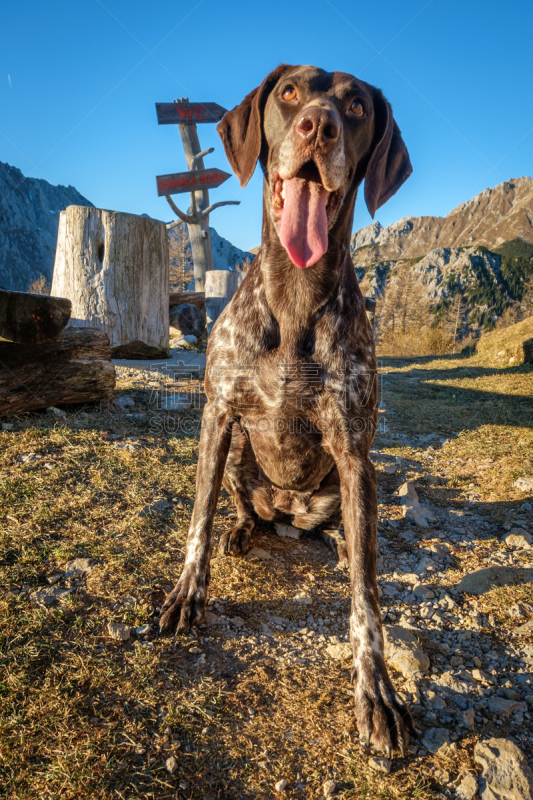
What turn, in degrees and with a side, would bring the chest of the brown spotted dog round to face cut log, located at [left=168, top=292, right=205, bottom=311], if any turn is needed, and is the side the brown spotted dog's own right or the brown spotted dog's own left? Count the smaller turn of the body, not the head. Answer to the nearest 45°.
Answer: approximately 180°

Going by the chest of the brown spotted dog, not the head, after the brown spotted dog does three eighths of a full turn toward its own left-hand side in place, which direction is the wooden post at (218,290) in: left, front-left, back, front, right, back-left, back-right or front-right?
front-left

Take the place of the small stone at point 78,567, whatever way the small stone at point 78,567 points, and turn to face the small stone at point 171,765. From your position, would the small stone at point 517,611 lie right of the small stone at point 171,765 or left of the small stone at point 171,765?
left

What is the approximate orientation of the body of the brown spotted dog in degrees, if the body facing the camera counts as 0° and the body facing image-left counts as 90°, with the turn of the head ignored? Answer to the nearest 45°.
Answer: approximately 0°
